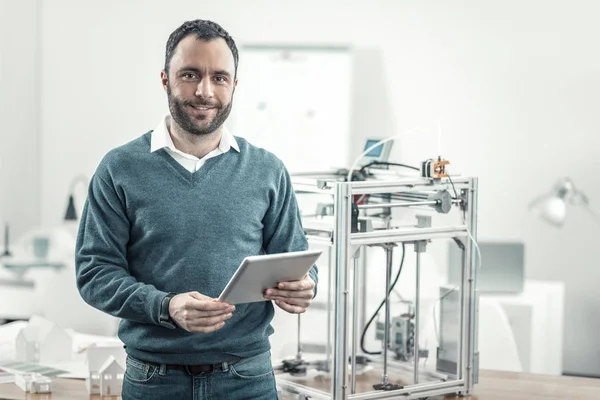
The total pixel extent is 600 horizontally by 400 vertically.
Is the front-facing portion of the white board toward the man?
yes

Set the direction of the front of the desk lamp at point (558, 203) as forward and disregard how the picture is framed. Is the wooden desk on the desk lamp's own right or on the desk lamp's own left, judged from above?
on the desk lamp's own left

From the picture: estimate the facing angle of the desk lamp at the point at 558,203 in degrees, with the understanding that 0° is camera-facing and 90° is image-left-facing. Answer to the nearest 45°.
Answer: approximately 90°

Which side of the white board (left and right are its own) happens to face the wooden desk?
front

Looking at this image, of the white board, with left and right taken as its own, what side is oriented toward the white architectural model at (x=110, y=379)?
front

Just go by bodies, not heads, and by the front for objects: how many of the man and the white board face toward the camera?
2

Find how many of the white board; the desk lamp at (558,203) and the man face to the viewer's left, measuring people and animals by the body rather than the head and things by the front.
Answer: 1

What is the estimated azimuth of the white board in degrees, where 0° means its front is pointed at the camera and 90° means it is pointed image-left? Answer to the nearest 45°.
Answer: approximately 0°

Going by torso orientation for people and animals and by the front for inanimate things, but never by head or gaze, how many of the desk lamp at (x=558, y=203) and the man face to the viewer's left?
1
